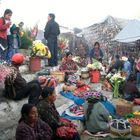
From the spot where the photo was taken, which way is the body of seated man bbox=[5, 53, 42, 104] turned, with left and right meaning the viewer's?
facing to the right of the viewer

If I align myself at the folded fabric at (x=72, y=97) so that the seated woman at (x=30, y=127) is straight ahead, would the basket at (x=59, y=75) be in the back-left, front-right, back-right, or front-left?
back-right

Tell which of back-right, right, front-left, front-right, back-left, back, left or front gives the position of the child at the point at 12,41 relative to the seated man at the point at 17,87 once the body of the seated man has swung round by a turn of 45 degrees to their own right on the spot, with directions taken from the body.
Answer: back-left

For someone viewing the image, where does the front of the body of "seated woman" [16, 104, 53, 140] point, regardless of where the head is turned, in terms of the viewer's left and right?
facing the viewer and to the right of the viewer

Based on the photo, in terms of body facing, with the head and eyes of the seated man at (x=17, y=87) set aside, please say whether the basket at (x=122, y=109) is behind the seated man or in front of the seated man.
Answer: in front

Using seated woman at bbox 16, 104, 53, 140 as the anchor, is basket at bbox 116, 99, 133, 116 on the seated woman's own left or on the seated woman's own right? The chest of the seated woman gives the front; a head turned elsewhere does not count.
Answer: on the seated woman's own left

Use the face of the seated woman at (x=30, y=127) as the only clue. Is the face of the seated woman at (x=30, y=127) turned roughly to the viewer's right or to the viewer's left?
to the viewer's right
